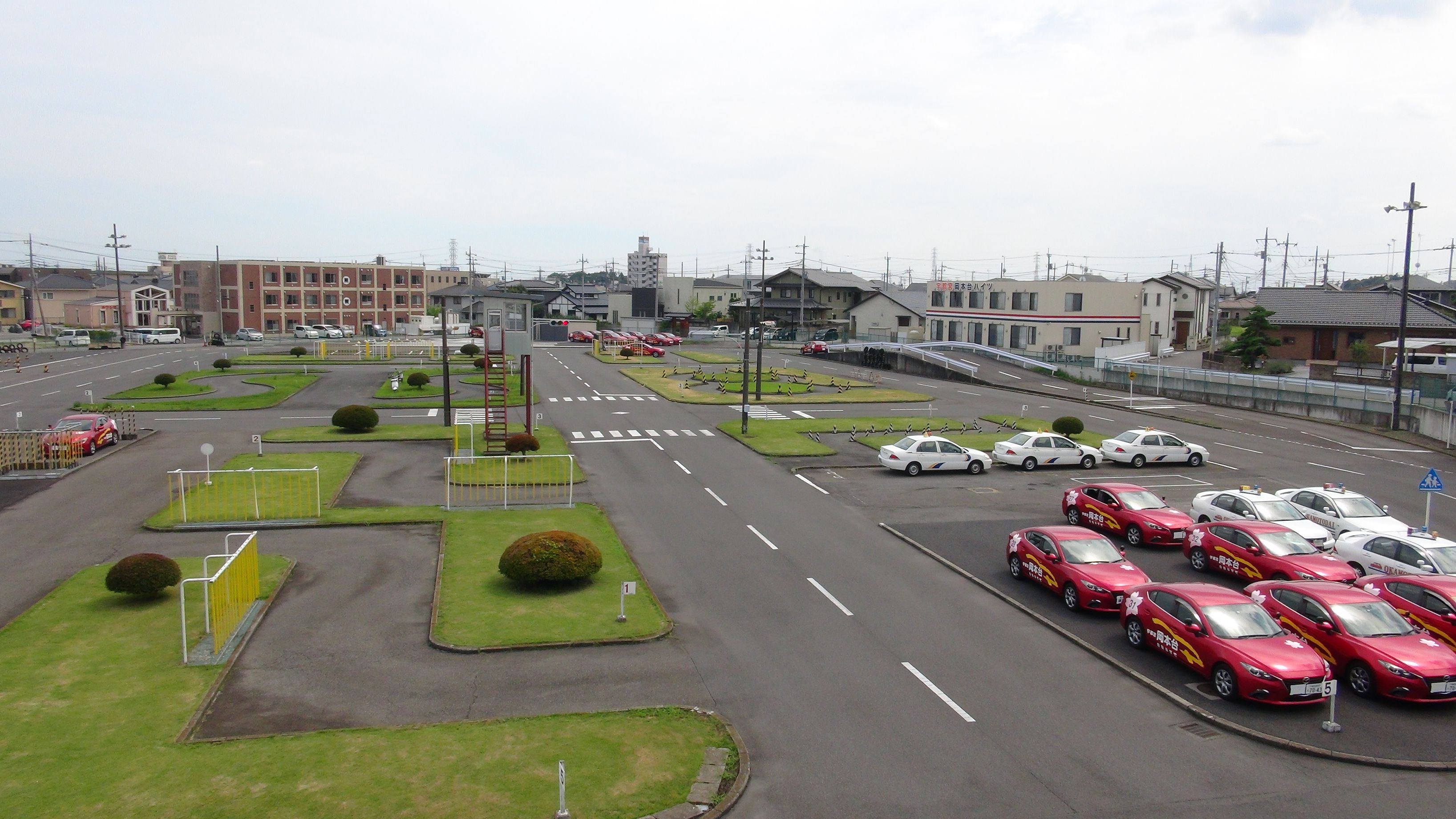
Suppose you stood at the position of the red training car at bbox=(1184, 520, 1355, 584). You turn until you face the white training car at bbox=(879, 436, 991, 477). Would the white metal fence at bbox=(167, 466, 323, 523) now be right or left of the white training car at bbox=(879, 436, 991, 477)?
left

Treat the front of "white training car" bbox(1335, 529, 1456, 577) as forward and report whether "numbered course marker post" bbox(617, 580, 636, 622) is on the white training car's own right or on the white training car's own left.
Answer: on the white training car's own right

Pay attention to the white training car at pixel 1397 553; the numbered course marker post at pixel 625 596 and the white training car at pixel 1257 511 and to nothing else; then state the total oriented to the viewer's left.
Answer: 0

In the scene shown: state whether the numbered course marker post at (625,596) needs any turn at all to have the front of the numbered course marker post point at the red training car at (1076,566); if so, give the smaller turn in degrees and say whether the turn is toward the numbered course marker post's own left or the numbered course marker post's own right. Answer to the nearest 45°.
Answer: approximately 90° to the numbered course marker post's own left

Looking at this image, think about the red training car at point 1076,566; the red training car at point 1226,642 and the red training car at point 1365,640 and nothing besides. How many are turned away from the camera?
0

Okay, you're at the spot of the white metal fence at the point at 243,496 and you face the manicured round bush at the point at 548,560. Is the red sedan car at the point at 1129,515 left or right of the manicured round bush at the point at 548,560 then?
left

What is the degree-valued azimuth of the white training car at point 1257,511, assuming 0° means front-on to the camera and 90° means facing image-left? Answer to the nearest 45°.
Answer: approximately 315°

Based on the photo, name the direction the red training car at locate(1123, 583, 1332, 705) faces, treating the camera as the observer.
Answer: facing the viewer and to the right of the viewer

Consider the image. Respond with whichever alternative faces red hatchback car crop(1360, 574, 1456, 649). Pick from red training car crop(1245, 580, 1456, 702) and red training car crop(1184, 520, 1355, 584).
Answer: red training car crop(1184, 520, 1355, 584)

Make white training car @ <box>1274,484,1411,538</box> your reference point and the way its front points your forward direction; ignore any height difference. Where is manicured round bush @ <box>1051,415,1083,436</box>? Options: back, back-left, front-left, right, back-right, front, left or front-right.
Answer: back

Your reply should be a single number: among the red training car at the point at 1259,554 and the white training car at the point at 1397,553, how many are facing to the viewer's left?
0

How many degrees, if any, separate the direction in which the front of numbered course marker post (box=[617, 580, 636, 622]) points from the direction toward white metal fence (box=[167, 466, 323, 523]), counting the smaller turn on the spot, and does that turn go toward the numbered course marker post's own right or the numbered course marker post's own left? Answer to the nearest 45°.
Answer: approximately 135° to the numbered course marker post's own right

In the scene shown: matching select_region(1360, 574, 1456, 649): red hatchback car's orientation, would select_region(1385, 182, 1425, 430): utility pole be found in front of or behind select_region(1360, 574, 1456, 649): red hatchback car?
behind

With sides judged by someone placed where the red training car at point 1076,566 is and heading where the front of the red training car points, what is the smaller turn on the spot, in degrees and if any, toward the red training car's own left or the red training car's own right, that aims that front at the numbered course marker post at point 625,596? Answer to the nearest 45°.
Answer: approximately 90° to the red training car's own right

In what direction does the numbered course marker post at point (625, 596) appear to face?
toward the camera

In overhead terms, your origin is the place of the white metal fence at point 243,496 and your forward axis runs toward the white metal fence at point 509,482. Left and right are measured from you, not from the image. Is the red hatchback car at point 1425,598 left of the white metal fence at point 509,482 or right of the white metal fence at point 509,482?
right
